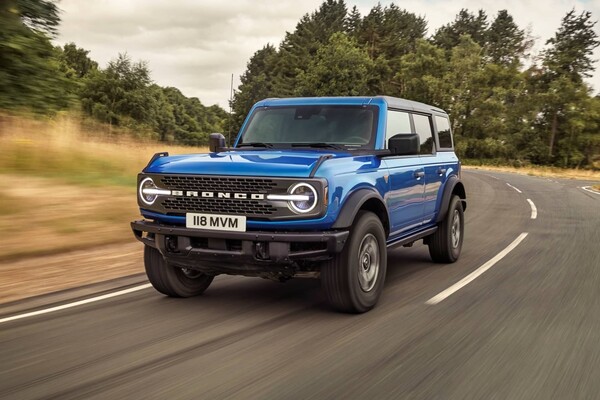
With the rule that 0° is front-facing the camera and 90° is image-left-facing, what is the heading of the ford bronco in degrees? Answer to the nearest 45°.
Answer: approximately 45°

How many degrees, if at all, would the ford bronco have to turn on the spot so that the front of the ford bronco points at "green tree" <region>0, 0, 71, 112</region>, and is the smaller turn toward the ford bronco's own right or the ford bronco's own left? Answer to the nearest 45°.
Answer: approximately 90° to the ford bronco's own right
